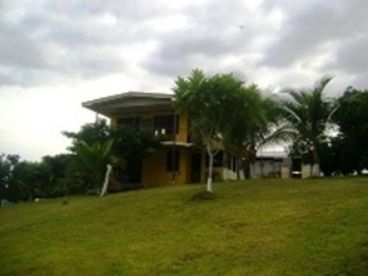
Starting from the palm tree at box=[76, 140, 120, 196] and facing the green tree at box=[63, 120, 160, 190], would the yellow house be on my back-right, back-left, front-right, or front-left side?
front-right

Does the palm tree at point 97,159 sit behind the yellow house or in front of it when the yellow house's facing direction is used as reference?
in front

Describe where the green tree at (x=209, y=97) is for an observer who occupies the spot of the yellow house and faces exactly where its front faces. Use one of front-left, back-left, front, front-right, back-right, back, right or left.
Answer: front

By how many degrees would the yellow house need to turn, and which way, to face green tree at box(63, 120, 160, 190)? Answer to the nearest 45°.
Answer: approximately 45° to its right

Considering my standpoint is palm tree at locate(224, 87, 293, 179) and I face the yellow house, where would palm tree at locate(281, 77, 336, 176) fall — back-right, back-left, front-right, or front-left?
back-right

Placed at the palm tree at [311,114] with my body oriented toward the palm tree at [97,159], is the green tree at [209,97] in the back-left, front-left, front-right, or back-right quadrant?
front-left

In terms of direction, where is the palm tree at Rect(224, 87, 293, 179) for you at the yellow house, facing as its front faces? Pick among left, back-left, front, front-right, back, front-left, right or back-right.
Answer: front-left

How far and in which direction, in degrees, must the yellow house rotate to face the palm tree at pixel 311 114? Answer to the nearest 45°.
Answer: approximately 45° to its left

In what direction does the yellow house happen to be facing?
toward the camera

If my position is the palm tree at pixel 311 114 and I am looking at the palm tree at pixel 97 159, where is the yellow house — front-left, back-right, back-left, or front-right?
front-right
